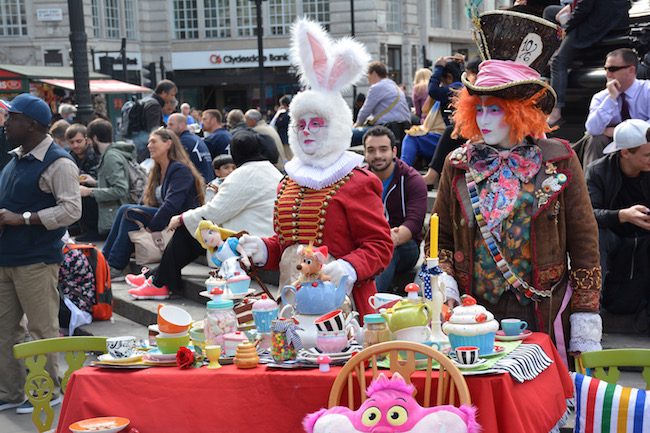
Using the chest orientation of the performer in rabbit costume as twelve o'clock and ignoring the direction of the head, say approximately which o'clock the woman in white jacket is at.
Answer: The woman in white jacket is roughly at 4 o'clock from the performer in rabbit costume.

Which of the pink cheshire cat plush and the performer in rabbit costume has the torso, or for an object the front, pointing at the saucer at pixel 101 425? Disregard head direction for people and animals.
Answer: the performer in rabbit costume

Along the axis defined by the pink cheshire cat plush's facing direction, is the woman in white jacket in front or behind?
behind

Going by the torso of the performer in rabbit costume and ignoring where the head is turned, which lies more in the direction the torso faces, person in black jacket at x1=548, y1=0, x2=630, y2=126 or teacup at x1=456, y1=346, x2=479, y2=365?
the teacup

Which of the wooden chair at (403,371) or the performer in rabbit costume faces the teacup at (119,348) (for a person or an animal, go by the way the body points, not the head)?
the performer in rabbit costume

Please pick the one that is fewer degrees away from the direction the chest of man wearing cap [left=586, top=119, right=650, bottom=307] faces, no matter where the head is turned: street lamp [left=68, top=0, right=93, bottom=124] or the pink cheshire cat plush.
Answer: the pink cheshire cat plush

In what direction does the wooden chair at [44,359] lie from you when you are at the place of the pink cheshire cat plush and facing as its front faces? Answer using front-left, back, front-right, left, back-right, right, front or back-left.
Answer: back-right

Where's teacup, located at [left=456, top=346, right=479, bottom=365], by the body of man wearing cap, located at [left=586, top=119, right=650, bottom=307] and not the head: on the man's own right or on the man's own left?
on the man's own right

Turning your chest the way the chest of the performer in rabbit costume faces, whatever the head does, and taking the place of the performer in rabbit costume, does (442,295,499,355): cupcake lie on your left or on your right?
on your left
